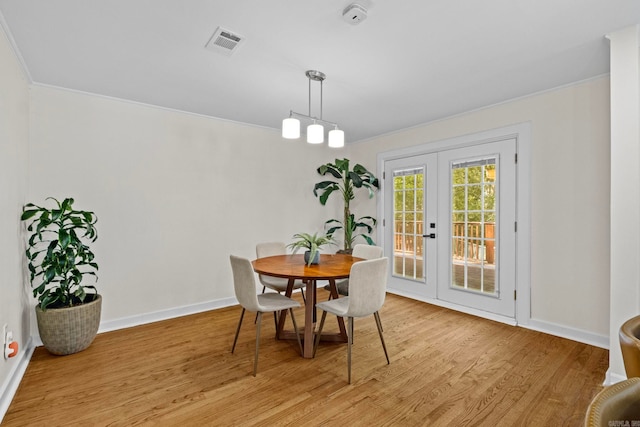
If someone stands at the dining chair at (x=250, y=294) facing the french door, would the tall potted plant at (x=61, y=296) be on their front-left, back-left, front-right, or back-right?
back-left

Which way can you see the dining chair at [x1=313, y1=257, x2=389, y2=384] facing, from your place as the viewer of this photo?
facing away from the viewer and to the left of the viewer

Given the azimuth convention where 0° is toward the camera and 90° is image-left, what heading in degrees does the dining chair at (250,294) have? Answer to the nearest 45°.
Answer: approximately 225°

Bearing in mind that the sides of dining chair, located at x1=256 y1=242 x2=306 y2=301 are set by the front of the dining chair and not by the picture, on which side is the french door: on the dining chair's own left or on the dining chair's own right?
on the dining chair's own left

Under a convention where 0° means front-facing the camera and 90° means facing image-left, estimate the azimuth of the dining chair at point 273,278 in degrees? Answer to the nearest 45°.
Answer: approximately 315°

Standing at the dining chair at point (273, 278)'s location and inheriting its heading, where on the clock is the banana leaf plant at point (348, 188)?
The banana leaf plant is roughly at 9 o'clock from the dining chair.

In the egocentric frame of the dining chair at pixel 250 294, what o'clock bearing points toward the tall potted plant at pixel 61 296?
The tall potted plant is roughly at 8 o'clock from the dining chair.

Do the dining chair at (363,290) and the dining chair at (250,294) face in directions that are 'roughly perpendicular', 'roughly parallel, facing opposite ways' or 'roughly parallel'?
roughly perpendicular

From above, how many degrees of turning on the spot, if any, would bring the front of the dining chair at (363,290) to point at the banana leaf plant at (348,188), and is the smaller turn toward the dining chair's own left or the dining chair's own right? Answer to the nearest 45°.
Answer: approximately 45° to the dining chair's own right
